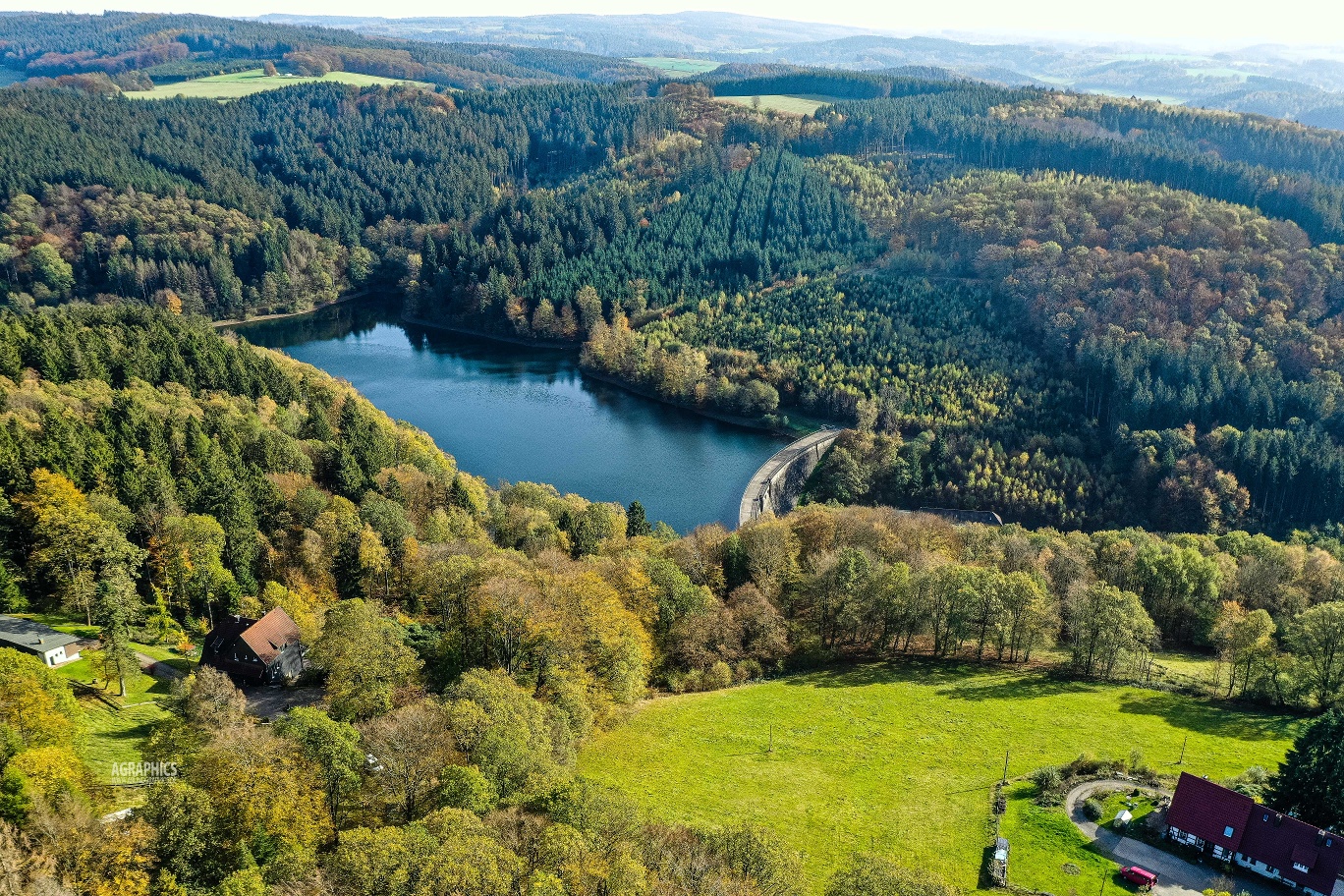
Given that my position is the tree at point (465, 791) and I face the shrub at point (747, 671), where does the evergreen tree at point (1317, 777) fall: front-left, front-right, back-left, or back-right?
front-right

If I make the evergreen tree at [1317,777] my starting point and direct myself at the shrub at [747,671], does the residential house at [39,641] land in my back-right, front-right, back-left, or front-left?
front-left

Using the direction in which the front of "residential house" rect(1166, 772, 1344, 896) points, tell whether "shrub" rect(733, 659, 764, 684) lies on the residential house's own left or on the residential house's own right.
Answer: on the residential house's own right

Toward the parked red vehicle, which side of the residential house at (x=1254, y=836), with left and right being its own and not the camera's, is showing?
front

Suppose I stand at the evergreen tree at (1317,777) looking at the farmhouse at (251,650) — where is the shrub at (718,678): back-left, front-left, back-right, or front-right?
front-right

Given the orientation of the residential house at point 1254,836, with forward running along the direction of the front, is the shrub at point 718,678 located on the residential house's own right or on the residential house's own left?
on the residential house's own right

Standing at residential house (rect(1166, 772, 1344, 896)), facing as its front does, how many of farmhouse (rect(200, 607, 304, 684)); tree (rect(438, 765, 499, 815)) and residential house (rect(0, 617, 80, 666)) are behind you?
0

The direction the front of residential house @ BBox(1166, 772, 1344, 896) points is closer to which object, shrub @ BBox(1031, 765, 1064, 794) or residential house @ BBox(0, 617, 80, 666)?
the residential house

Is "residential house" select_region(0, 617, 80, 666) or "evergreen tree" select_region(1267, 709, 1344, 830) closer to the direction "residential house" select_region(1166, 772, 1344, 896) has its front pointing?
the residential house

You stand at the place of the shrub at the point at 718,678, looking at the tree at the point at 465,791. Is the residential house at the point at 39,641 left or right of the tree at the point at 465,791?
right

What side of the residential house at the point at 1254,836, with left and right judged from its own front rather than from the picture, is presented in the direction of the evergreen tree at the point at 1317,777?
back

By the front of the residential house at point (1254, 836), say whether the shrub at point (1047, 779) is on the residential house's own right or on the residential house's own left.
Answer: on the residential house's own right

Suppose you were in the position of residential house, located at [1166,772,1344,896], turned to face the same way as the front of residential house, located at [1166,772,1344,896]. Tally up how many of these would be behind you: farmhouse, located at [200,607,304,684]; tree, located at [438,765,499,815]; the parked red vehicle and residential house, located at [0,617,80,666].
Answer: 0
